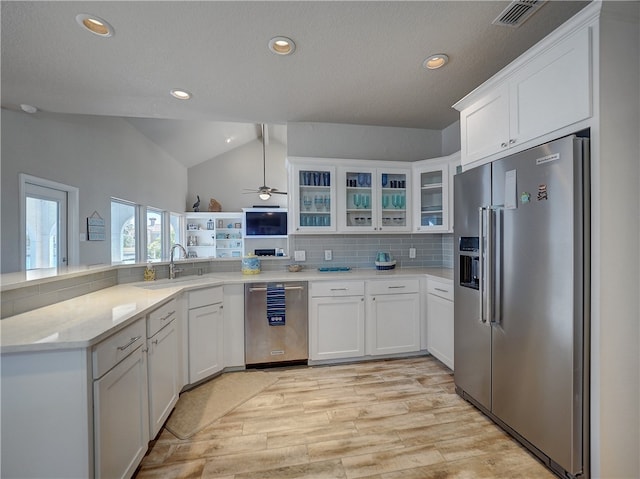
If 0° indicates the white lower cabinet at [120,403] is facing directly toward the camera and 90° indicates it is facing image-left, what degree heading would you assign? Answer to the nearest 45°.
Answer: approximately 315°

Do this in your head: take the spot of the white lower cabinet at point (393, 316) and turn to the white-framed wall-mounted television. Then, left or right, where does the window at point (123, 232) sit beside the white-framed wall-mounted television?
left

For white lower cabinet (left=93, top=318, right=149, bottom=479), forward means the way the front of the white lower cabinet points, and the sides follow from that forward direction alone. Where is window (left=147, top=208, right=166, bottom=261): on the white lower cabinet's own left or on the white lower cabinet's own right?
on the white lower cabinet's own left

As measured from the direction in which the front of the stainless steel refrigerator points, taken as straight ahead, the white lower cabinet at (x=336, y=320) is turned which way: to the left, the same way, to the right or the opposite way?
to the left

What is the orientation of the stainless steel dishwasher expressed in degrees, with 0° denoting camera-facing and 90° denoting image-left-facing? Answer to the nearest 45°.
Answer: approximately 0°

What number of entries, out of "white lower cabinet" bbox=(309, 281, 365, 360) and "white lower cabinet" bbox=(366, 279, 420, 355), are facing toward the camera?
2

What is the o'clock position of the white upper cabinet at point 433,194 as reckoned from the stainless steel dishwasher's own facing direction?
The white upper cabinet is roughly at 9 o'clock from the stainless steel dishwasher.

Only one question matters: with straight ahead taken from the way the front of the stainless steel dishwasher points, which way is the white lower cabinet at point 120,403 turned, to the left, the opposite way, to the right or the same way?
to the left

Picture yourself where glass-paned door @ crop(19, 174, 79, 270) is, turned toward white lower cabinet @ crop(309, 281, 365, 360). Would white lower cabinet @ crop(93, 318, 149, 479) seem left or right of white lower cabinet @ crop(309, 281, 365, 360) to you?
right
